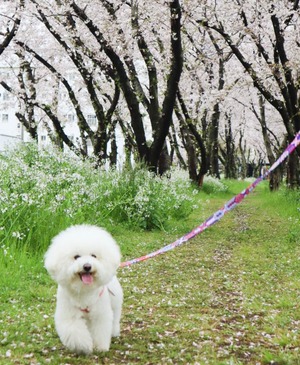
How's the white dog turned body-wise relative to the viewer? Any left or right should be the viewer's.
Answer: facing the viewer

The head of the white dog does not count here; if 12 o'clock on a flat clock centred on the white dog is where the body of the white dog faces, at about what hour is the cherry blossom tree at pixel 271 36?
The cherry blossom tree is roughly at 7 o'clock from the white dog.

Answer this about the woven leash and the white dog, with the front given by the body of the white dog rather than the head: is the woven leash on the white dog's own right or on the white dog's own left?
on the white dog's own left
